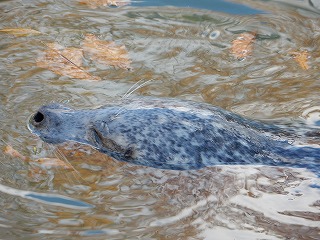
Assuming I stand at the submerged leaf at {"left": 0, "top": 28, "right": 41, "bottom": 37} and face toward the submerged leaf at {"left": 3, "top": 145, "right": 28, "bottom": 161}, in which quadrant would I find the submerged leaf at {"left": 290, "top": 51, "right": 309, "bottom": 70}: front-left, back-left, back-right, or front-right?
front-left

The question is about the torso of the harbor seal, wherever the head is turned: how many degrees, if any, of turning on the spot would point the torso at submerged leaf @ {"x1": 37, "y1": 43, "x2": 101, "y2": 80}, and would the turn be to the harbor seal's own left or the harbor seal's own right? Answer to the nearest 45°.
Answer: approximately 45° to the harbor seal's own right

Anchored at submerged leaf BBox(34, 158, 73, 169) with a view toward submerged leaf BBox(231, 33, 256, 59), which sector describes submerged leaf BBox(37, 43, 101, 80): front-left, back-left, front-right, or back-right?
front-left

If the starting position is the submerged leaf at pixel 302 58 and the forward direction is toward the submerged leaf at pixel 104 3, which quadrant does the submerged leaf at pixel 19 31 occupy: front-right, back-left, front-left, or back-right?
front-left

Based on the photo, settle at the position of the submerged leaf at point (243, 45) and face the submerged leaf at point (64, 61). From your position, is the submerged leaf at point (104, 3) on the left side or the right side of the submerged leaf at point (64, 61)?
right

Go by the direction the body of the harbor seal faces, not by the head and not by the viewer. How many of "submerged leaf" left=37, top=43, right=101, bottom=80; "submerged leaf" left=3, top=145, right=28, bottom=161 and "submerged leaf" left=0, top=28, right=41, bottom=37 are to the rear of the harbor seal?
0

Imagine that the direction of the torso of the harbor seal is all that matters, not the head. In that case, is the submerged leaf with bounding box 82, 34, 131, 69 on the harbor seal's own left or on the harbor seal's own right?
on the harbor seal's own right

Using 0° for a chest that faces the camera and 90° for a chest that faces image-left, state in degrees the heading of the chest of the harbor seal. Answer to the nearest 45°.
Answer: approximately 90°

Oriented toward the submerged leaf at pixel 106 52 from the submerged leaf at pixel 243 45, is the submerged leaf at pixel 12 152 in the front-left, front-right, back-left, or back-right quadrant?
front-left

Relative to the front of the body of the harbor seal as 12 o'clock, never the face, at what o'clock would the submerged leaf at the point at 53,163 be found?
The submerged leaf is roughly at 12 o'clock from the harbor seal.

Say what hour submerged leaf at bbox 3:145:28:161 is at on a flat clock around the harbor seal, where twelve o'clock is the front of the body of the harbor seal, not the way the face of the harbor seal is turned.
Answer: The submerged leaf is roughly at 12 o'clock from the harbor seal.

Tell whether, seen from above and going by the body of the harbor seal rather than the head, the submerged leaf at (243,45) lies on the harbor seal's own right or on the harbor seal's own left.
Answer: on the harbor seal's own right

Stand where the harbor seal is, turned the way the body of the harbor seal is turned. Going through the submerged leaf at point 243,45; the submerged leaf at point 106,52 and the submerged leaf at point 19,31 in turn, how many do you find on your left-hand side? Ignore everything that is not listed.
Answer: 0

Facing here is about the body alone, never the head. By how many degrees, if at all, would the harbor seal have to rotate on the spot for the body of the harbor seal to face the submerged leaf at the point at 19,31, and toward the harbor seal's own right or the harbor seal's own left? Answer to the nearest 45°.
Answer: approximately 45° to the harbor seal's own right

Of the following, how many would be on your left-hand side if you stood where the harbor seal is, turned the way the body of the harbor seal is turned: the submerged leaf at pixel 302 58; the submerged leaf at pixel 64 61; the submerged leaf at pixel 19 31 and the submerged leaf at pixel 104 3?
0
